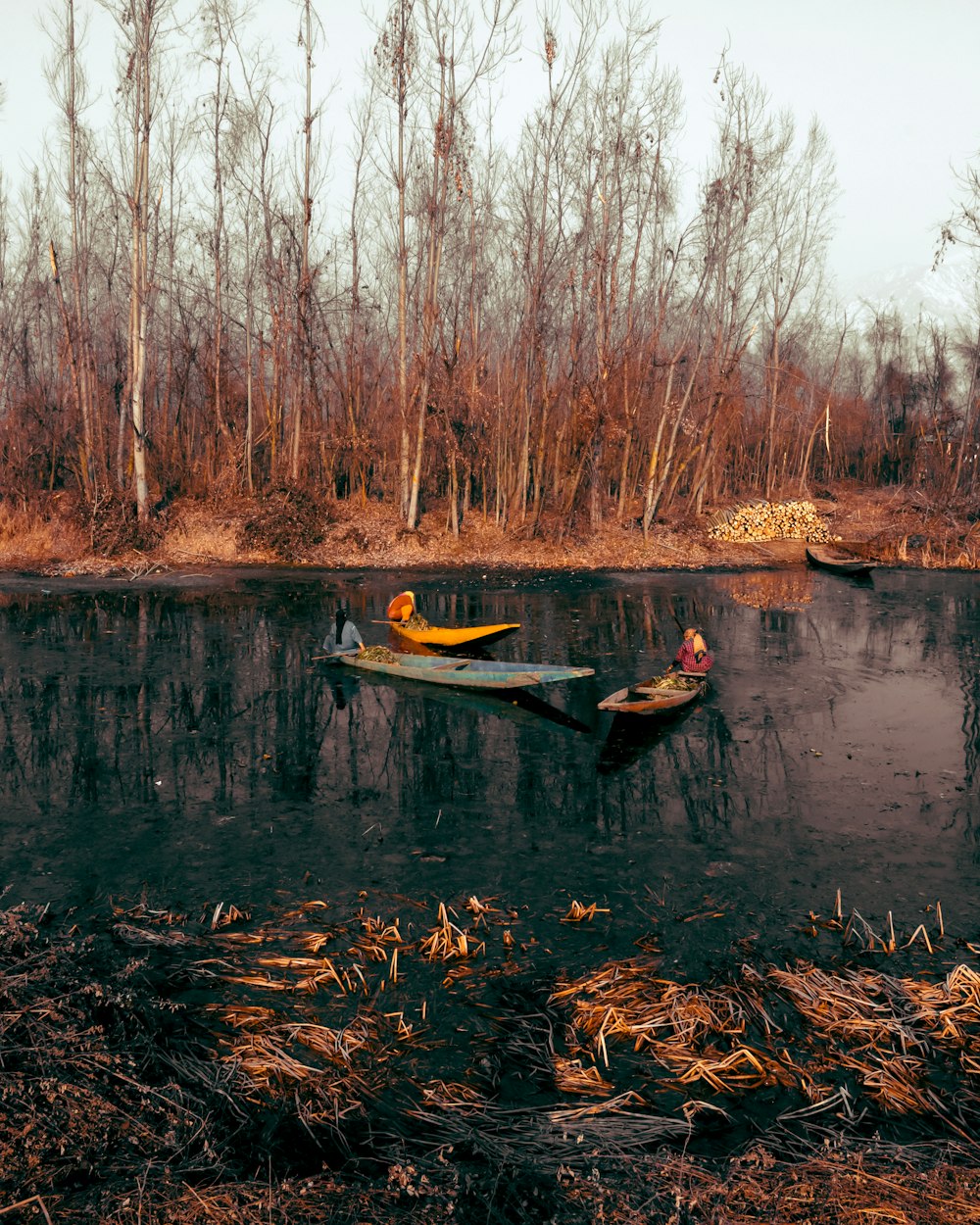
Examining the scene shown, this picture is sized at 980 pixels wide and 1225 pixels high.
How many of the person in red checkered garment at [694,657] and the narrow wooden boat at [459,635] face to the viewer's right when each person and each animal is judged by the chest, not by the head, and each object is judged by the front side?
1

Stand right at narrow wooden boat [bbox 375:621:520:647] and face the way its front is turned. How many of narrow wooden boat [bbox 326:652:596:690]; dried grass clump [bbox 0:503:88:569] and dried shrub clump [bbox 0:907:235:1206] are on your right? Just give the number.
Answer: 2

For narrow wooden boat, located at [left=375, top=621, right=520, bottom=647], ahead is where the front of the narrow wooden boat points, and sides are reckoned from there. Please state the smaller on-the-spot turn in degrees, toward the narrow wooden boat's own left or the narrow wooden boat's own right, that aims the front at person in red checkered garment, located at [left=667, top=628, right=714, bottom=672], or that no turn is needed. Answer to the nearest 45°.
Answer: approximately 45° to the narrow wooden boat's own right

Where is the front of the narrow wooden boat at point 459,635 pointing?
to the viewer's right

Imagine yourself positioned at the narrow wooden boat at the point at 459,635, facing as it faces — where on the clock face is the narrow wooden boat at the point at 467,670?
the narrow wooden boat at the point at 467,670 is roughly at 3 o'clock from the narrow wooden boat at the point at 459,635.

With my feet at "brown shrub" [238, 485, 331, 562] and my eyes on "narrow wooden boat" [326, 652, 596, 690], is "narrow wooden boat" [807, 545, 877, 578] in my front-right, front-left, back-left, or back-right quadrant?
front-left

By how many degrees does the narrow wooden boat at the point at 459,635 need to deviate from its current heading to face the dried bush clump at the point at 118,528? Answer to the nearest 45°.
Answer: approximately 135° to its left
